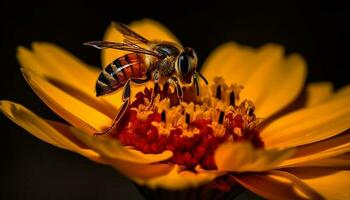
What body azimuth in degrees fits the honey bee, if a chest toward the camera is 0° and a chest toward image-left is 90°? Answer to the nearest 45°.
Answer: approximately 270°
